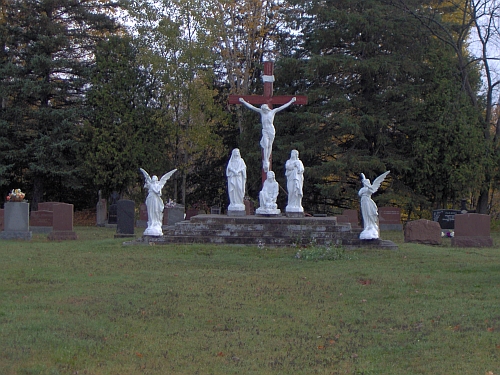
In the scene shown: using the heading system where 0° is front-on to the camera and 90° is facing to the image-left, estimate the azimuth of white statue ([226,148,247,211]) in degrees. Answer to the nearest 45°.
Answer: approximately 0°

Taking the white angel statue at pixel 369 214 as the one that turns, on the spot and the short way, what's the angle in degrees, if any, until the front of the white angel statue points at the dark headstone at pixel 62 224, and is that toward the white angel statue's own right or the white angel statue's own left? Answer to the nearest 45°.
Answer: approximately 45° to the white angel statue's own right

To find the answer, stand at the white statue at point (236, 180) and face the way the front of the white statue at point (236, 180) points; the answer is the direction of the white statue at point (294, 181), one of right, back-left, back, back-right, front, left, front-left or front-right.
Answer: left

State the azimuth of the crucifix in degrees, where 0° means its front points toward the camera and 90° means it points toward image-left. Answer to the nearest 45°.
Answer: approximately 0°

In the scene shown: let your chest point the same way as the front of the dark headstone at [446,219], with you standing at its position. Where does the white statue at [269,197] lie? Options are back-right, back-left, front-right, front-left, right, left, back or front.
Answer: front-right

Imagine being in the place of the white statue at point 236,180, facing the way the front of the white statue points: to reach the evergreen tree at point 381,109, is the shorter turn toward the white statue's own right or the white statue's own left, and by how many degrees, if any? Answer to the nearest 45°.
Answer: approximately 135° to the white statue's own left

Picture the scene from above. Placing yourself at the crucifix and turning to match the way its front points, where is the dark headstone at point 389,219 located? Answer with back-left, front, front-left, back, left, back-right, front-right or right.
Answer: back-left

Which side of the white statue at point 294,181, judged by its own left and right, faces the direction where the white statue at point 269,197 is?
right

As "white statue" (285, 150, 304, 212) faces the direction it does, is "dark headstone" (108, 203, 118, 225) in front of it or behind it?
behind
